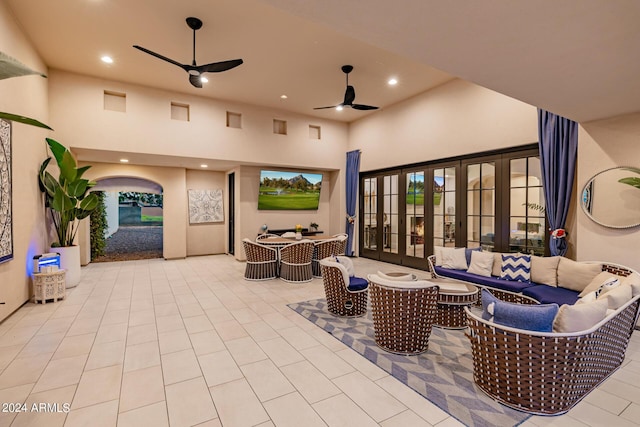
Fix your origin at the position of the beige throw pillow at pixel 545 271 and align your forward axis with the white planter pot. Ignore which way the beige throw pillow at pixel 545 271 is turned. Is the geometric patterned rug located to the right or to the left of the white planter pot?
left

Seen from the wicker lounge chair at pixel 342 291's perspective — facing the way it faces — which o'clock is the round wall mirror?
The round wall mirror is roughly at 12 o'clock from the wicker lounge chair.

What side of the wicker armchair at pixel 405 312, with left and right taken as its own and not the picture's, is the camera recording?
back

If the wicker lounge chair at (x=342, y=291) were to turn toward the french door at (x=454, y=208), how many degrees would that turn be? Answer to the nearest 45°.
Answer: approximately 45° to its left

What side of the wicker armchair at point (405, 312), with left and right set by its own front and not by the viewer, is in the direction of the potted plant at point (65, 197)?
left

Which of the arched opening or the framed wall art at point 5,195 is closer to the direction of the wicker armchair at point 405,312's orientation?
the arched opening

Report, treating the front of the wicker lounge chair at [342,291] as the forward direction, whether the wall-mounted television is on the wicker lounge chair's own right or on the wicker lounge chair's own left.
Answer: on the wicker lounge chair's own left

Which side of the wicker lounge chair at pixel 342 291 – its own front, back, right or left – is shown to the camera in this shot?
right

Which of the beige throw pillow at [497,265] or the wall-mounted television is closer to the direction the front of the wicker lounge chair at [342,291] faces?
the beige throw pillow

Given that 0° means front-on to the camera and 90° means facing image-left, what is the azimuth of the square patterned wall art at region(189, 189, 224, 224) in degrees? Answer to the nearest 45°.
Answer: approximately 0°
